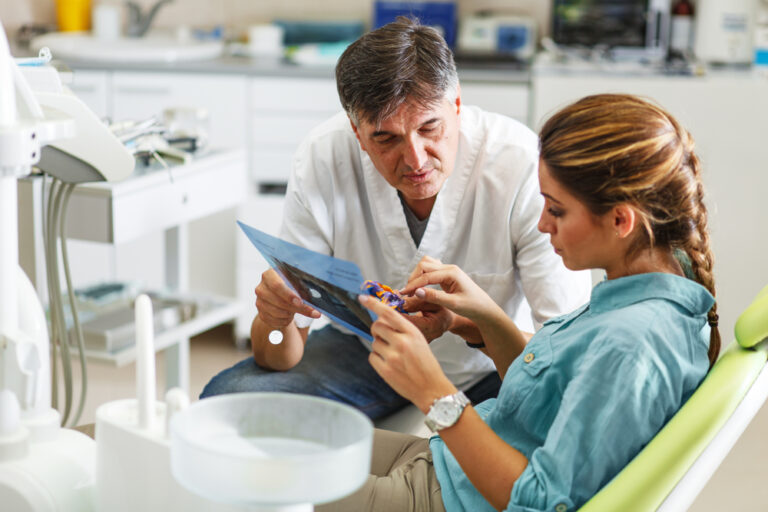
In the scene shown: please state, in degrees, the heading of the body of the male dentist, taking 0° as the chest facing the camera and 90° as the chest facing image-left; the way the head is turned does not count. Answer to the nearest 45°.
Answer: approximately 0°

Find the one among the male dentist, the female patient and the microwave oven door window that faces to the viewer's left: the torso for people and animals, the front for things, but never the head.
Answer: the female patient

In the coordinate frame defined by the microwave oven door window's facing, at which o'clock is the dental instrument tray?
The dental instrument tray is roughly at 1 o'clock from the microwave oven door window.

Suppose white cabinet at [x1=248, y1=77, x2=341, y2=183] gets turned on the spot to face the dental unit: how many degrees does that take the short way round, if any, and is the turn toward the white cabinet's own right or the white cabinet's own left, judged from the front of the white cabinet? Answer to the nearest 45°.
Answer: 0° — it already faces it

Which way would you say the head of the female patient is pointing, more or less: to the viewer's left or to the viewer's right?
to the viewer's left

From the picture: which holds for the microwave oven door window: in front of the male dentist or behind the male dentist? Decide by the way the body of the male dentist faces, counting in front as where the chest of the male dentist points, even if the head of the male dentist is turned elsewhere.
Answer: behind

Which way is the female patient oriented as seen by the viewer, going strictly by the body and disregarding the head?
to the viewer's left

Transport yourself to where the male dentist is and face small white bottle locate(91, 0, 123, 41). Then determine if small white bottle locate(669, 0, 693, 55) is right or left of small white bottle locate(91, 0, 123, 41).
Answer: right

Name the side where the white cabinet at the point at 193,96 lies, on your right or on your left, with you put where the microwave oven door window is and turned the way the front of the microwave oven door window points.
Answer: on your right
